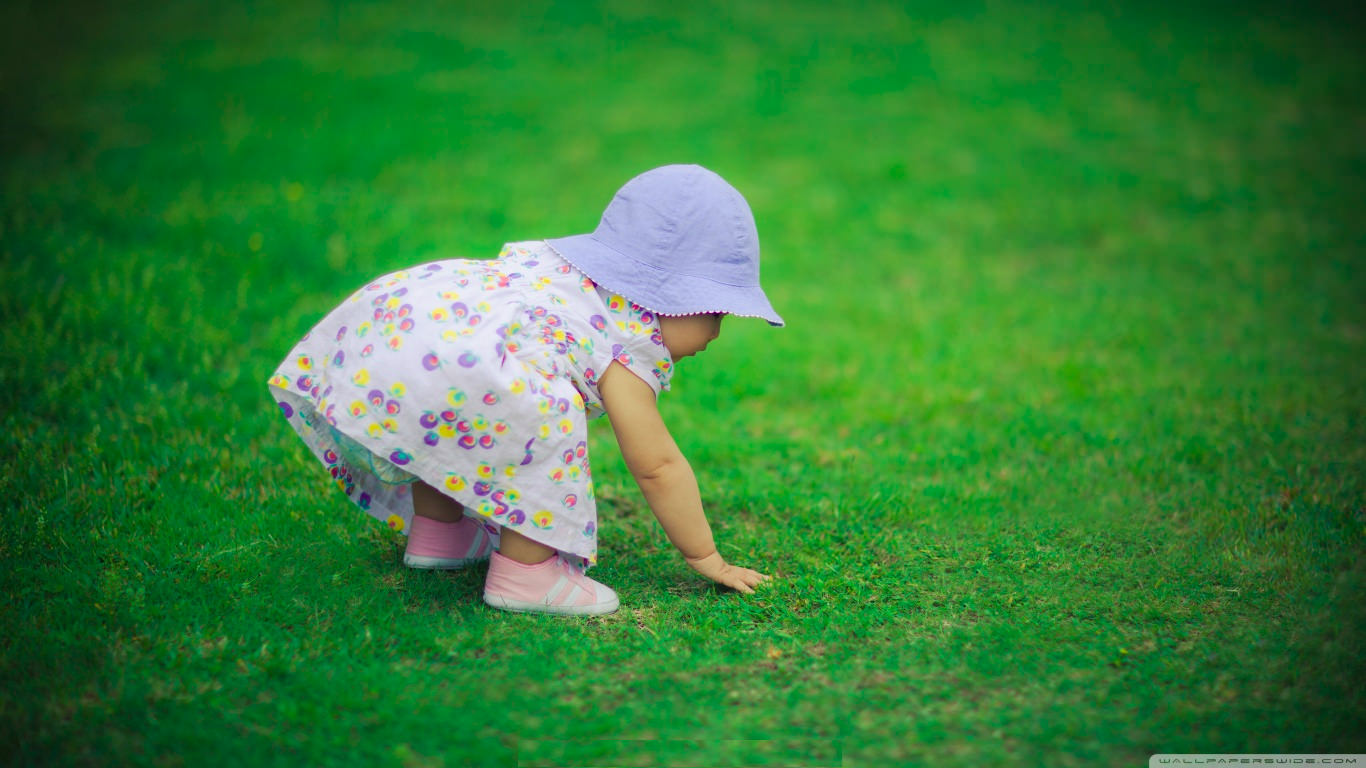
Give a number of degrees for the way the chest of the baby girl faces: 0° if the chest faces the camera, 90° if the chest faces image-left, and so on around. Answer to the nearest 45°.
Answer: approximately 270°
